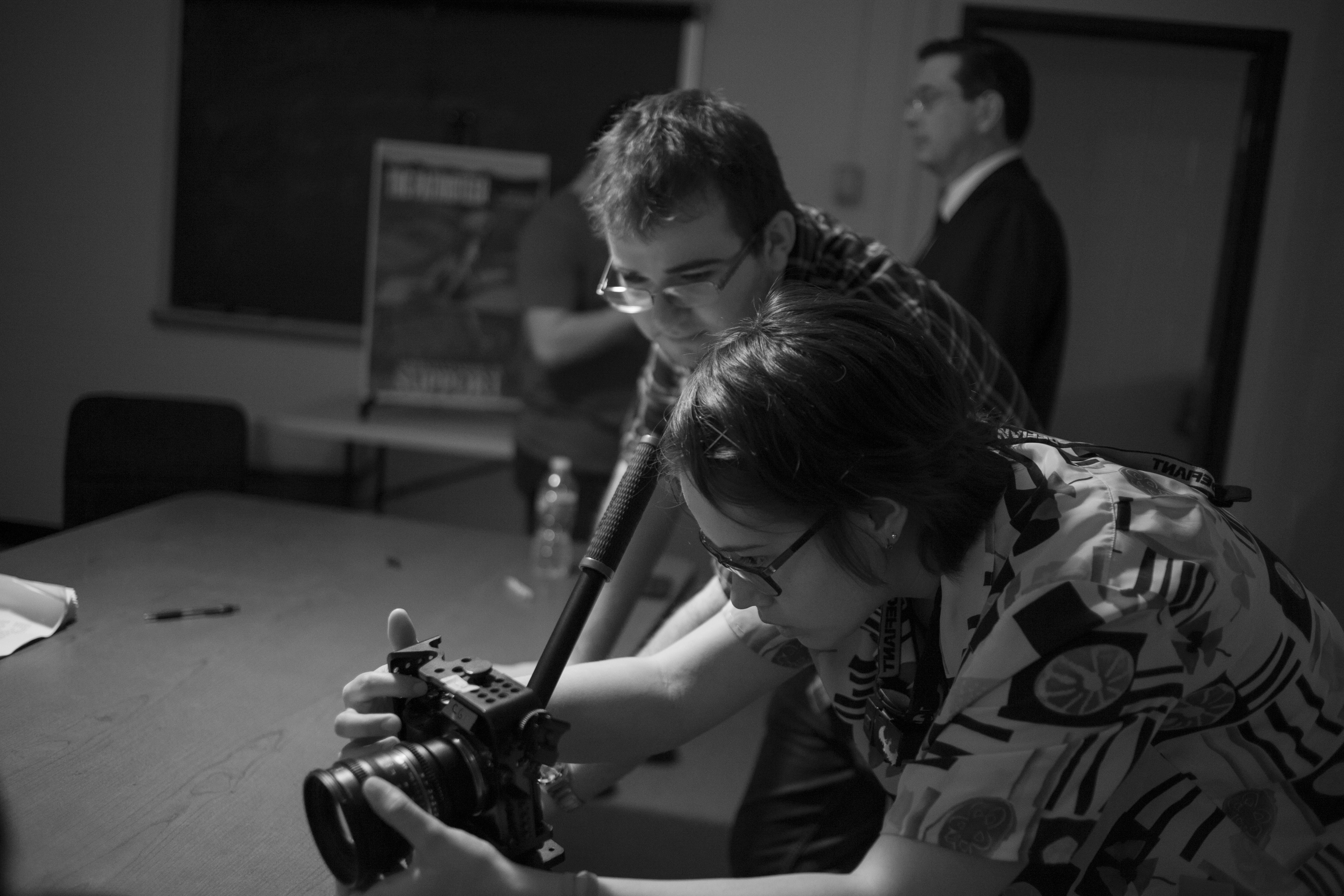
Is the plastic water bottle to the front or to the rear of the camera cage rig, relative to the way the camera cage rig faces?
to the rear

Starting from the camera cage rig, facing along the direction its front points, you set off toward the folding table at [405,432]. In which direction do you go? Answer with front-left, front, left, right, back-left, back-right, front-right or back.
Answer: back-right

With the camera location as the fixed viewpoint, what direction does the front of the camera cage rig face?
facing the viewer and to the left of the viewer

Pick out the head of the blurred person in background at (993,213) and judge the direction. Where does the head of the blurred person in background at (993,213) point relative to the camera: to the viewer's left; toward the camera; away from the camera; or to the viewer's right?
to the viewer's left

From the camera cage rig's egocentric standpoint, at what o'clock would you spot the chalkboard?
The chalkboard is roughly at 4 o'clock from the camera cage rig.

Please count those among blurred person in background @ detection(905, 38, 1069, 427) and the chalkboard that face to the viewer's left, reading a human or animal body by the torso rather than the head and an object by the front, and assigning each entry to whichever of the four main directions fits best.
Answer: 1

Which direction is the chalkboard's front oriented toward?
toward the camera

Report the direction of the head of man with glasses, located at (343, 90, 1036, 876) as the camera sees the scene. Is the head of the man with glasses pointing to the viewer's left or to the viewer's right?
to the viewer's left

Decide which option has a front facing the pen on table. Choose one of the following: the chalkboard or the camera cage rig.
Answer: the chalkboard

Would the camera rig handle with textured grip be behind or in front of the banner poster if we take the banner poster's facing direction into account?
in front

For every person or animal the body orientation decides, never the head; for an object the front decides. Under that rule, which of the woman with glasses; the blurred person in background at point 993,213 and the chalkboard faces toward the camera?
the chalkboard

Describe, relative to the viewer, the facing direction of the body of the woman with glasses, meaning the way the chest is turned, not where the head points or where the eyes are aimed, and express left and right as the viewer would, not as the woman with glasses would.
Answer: facing to the left of the viewer

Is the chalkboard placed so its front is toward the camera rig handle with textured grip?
yes

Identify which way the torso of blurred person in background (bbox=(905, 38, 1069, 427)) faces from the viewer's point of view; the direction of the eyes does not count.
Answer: to the viewer's left

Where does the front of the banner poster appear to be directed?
toward the camera

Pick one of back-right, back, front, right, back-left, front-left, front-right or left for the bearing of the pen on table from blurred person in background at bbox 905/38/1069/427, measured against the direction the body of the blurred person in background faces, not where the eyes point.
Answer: front-left
